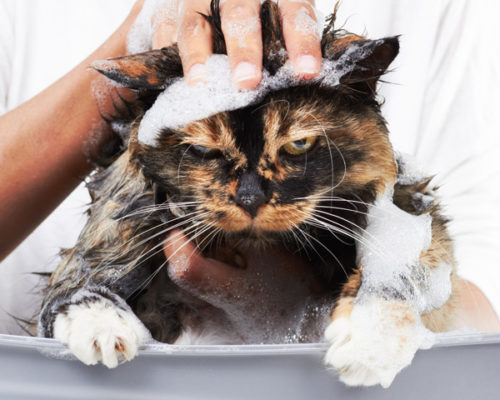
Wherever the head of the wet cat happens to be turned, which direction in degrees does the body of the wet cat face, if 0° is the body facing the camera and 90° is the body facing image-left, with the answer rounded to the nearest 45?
approximately 0°
